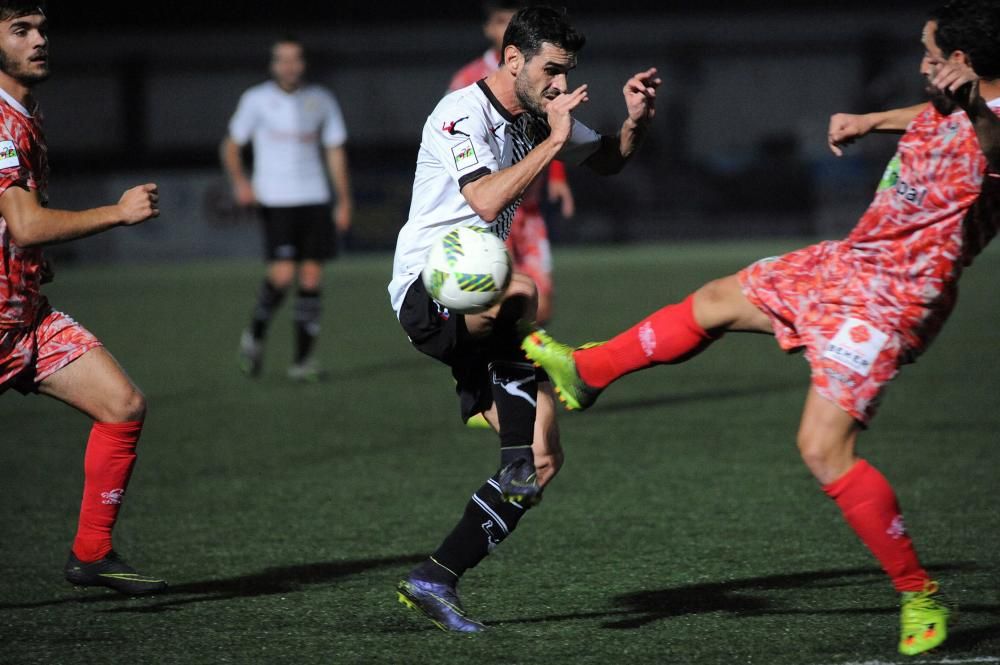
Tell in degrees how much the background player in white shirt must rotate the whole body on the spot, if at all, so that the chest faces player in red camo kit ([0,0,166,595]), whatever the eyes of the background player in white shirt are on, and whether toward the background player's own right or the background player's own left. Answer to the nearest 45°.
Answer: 0° — they already face them

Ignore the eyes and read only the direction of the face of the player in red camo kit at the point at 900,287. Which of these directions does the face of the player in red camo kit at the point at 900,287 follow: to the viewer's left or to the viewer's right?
to the viewer's left

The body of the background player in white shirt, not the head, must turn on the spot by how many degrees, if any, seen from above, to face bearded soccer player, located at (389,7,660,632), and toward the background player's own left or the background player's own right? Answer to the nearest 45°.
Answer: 0° — they already face them

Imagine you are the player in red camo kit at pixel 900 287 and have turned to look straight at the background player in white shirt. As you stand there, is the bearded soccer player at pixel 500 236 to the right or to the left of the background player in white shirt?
left

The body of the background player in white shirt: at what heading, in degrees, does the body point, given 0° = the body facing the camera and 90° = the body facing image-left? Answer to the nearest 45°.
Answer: approximately 0°

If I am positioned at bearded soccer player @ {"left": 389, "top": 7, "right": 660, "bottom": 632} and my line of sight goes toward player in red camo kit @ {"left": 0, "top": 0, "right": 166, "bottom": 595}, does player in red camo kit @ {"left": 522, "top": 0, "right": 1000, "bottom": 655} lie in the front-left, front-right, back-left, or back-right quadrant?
back-left

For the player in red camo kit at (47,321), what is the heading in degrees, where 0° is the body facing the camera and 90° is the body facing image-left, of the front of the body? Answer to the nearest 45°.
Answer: approximately 270°

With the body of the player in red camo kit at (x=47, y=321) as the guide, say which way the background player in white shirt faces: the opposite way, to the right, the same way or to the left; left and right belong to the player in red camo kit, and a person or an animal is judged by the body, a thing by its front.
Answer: to the right

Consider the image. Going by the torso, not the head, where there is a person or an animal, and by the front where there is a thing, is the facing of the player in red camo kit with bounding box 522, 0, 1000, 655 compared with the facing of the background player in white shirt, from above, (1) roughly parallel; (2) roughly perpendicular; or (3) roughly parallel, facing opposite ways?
roughly perpendicular

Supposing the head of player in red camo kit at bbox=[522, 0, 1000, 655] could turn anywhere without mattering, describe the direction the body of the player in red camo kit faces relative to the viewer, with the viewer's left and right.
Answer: facing to the left of the viewer

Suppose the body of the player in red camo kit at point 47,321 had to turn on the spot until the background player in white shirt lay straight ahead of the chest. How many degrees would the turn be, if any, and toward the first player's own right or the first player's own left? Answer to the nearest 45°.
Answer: approximately 90° to the first player's own left
